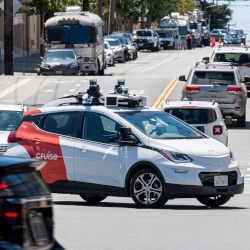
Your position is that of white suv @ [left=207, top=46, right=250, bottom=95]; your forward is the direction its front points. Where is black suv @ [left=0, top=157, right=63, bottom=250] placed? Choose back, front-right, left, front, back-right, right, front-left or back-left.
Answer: back

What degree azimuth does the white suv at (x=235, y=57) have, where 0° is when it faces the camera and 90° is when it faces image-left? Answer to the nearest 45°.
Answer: approximately 180°

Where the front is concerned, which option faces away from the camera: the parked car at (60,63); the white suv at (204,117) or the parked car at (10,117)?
the white suv

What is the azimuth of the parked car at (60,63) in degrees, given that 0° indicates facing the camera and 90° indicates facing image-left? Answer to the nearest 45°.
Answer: approximately 0°

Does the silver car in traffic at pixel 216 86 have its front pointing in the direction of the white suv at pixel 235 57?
yes

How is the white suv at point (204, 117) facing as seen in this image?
away from the camera

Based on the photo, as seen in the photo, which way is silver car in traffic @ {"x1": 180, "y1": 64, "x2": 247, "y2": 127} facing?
away from the camera

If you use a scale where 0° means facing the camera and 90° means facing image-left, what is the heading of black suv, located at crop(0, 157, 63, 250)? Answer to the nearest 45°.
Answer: approximately 135°

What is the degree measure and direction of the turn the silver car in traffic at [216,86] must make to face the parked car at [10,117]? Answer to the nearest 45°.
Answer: approximately 135° to its left

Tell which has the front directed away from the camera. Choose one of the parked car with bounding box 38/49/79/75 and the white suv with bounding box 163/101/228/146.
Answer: the white suv

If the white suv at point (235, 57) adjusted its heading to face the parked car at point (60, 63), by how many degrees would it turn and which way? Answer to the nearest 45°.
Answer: approximately 45° to its left

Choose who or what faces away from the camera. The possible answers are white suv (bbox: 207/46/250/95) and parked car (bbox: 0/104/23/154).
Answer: the white suv
